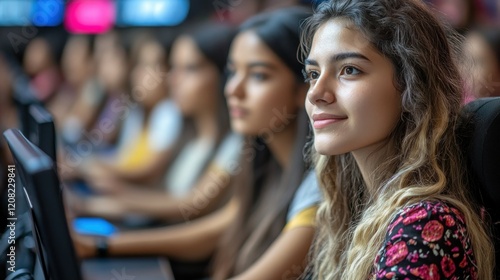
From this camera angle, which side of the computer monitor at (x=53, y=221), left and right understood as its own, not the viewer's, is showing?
right

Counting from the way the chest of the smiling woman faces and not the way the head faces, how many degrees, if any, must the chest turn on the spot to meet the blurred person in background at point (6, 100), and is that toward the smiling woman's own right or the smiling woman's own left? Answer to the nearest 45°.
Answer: approximately 90° to the smiling woman's own right

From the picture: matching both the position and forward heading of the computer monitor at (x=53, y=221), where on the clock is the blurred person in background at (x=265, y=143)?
The blurred person in background is roughly at 10 o'clock from the computer monitor.

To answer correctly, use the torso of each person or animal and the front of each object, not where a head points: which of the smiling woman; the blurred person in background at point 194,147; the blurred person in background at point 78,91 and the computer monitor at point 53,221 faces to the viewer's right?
the computer monitor

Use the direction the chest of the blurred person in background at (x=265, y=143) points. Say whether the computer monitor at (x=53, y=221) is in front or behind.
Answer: in front

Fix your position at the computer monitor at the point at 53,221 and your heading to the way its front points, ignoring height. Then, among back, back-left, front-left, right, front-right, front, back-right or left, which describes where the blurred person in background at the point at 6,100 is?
left

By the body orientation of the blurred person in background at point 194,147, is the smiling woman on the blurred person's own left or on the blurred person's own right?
on the blurred person's own left

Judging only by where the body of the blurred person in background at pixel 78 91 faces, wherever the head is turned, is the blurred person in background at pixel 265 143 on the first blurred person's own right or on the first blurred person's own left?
on the first blurred person's own left

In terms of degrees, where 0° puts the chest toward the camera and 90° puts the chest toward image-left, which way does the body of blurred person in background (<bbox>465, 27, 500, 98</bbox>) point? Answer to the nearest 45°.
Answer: approximately 45°

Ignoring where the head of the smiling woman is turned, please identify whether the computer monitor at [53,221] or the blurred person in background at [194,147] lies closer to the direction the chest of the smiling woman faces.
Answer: the computer monitor

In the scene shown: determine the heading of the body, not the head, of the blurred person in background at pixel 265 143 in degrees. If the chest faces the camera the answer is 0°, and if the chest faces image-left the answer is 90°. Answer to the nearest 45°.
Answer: approximately 45°

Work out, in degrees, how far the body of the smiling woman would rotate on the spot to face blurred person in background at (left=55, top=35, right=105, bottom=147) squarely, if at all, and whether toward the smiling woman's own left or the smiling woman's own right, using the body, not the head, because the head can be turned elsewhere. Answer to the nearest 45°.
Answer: approximately 90° to the smiling woman's own right
